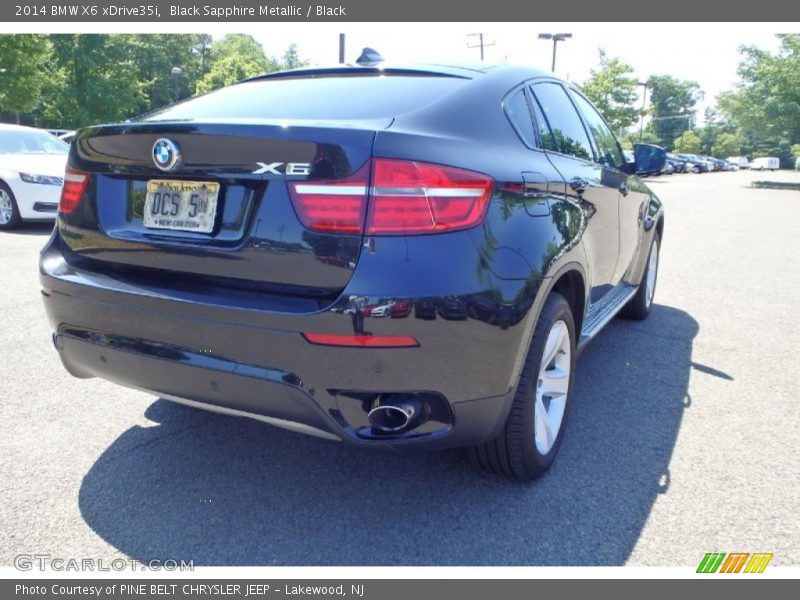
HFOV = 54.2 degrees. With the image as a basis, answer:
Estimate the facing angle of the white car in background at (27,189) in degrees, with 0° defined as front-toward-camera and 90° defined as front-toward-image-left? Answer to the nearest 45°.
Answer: approximately 315°

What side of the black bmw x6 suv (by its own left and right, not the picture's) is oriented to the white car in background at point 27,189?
left

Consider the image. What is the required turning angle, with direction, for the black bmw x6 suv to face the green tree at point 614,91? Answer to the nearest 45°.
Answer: approximately 45° to its left

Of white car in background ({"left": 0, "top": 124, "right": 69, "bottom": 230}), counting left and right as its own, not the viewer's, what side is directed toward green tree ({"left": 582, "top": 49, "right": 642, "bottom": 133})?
left

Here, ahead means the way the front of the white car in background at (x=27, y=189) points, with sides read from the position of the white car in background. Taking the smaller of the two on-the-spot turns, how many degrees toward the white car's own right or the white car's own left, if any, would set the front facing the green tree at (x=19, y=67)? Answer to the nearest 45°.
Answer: approximately 135° to the white car's own left

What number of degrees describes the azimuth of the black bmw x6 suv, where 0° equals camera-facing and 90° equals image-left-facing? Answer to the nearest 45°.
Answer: approximately 225°

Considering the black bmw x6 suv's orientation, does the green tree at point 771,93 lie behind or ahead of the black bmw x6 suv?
ahead

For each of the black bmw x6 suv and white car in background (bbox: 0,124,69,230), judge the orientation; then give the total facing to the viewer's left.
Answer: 0
